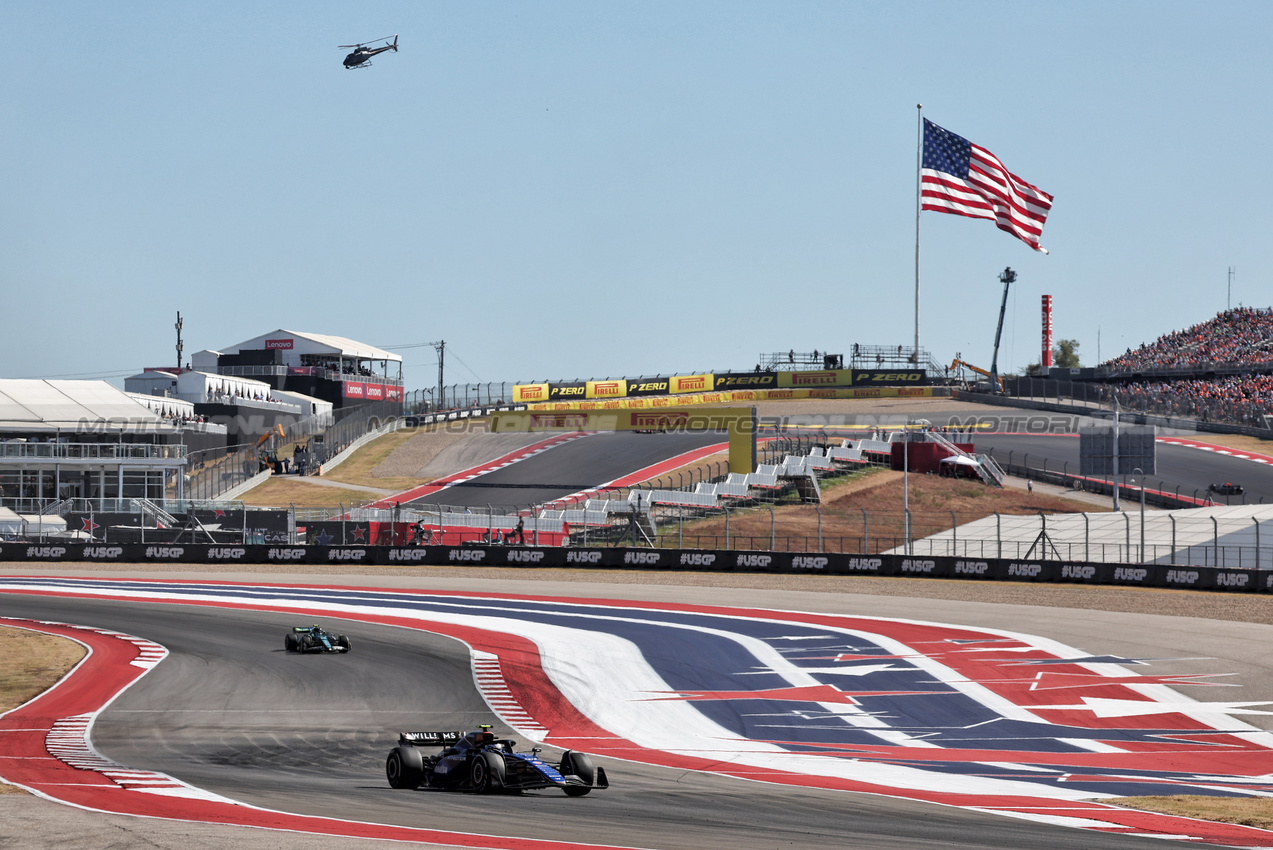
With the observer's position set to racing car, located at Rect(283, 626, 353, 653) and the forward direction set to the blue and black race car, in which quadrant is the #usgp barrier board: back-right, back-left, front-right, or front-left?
back-left

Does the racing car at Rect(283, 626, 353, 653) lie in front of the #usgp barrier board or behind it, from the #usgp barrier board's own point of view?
in front

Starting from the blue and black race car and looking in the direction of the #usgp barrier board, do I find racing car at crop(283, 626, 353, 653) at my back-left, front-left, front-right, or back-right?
front-left

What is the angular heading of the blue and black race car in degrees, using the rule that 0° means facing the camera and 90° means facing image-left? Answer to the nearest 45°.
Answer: approximately 315°

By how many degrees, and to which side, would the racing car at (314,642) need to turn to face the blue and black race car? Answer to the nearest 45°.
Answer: approximately 45° to its right

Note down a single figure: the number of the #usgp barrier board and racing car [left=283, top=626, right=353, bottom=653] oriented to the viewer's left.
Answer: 0

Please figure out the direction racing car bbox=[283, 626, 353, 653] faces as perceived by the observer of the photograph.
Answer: facing the viewer and to the right of the viewer

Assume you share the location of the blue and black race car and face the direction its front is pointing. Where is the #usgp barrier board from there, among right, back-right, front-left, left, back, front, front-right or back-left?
back-left

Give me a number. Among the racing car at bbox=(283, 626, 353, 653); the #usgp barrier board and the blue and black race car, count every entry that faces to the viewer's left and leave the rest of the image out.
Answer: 0

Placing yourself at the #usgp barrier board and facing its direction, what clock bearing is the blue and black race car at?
The blue and black race car is roughly at 12 o'clock from the #usgp barrier board.

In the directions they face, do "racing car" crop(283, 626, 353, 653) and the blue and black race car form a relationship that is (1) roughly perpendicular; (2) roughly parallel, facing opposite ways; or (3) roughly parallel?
roughly parallel

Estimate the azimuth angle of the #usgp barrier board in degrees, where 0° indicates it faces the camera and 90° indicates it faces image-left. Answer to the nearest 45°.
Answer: approximately 0°

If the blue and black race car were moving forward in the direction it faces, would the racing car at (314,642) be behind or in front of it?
behind
